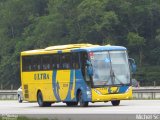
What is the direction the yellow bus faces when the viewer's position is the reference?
facing the viewer and to the right of the viewer
